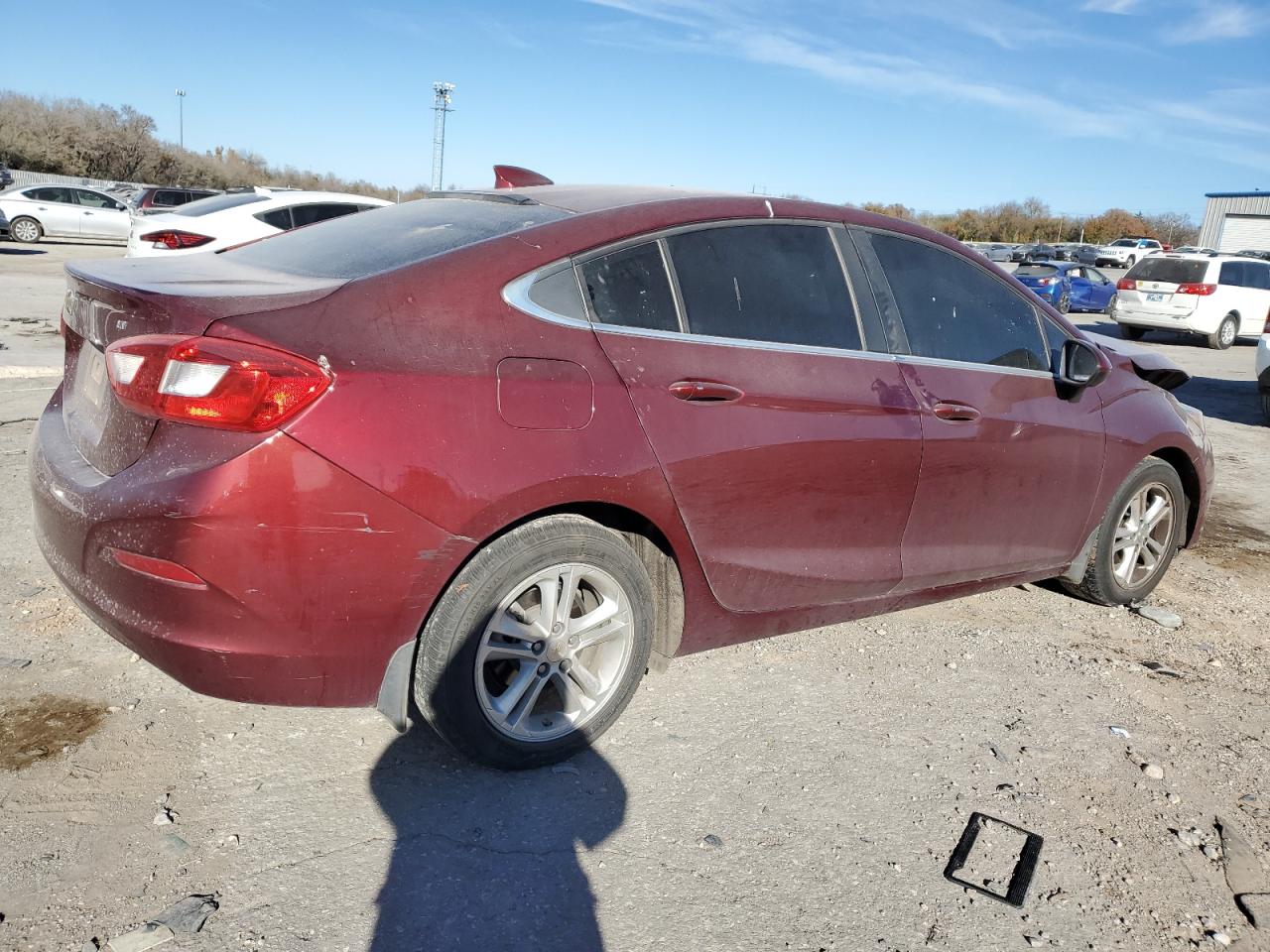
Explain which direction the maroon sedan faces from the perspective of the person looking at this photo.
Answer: facing away from the viewer and to the right of the viewer

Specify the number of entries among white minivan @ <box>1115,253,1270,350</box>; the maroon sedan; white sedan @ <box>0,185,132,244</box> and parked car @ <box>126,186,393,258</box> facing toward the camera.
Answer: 0

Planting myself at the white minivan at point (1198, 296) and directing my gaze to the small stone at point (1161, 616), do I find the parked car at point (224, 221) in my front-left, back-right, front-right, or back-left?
front-right

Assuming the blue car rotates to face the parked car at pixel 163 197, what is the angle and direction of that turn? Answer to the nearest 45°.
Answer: approximately 135° to its left

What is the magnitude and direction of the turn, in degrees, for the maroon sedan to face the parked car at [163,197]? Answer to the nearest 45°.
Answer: approximately 90° to its left

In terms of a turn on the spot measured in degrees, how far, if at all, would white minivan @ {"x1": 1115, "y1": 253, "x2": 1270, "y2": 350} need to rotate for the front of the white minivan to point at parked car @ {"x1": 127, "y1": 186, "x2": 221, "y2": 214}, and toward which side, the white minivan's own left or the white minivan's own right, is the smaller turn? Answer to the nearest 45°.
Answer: approximately 135° to the white minivan's own left

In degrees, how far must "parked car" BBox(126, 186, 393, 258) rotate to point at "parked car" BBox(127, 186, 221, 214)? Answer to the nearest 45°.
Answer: approximately 45° to its left

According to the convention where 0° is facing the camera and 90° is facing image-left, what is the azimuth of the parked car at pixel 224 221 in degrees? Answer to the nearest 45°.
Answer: approximately 225°

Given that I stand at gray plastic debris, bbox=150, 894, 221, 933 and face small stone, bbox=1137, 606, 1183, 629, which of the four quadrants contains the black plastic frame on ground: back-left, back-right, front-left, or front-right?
front-right

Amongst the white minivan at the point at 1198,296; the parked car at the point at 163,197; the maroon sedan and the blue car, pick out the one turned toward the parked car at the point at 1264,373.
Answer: the maroon sedan
